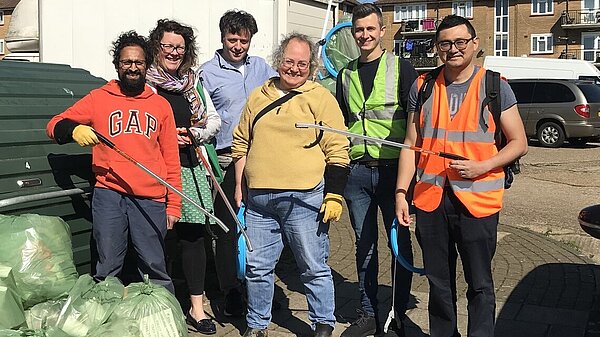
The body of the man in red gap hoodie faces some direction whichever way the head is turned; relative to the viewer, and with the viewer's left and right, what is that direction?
facing the viewer

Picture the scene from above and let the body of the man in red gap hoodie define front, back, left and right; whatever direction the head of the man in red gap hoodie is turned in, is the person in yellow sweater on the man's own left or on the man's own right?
on the man's own left

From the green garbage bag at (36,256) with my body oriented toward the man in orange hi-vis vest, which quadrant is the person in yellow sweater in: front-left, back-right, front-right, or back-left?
front-left

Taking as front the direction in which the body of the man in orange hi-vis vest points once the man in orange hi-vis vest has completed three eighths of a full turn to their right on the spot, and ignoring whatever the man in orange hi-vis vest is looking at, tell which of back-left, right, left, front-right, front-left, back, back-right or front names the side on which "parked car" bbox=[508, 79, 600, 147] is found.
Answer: front-right

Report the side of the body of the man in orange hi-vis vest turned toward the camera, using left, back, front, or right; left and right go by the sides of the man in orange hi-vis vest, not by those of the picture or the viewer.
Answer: front

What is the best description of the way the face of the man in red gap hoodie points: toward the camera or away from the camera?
toward the camera

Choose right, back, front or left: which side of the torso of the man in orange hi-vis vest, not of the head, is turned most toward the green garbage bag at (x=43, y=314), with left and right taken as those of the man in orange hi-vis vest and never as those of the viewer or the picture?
right

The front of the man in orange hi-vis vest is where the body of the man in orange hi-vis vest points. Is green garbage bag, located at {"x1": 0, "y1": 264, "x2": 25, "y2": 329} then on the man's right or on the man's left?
on the man's right

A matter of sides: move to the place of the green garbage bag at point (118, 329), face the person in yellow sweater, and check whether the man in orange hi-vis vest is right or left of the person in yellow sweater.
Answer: right

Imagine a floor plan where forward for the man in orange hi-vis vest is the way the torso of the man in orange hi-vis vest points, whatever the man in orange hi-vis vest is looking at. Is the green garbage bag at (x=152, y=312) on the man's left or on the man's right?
on the man's right

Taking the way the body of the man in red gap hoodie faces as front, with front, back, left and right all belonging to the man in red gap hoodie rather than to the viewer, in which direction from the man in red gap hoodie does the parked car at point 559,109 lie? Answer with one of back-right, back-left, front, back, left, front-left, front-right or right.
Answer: back-left
